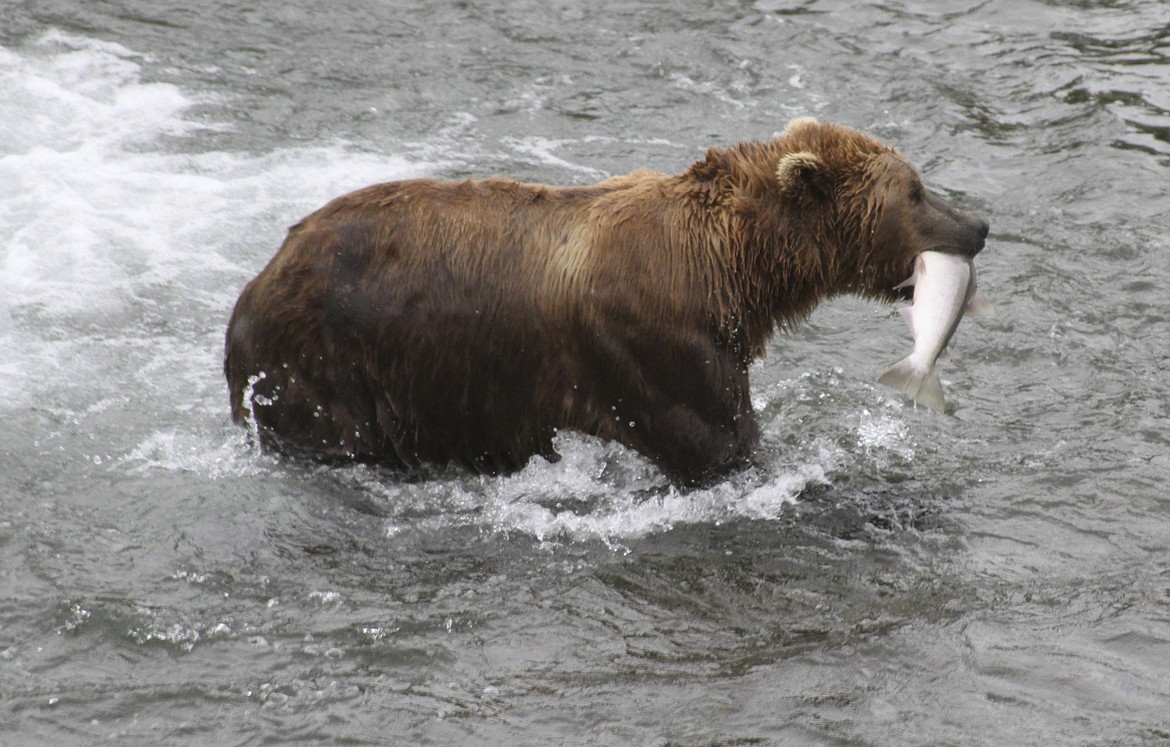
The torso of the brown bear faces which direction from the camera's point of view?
to the viewer's right
